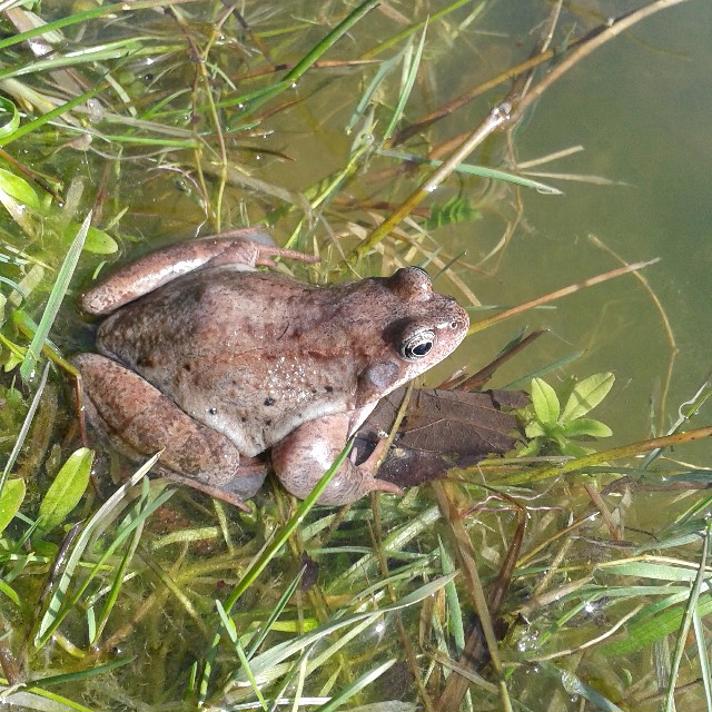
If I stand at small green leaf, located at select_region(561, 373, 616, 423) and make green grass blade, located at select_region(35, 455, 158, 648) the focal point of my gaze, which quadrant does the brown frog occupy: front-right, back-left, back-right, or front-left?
front-right

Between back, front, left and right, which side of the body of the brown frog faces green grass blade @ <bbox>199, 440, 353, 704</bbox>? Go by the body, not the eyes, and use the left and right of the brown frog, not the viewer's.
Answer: right

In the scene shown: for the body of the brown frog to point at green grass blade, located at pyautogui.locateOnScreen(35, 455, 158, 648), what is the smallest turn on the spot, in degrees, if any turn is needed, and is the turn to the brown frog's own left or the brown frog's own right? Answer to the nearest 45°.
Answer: approximately 135° to the brown frog's own right

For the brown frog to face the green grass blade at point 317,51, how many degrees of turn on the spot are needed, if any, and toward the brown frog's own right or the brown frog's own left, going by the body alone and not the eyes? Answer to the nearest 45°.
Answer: approximately 45° to the brown frog's own left

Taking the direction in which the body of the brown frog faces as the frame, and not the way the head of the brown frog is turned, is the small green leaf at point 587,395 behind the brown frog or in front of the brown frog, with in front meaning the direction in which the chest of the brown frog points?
in front

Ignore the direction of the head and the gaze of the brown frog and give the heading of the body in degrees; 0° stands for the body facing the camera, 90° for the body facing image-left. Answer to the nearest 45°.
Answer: approximately 270°

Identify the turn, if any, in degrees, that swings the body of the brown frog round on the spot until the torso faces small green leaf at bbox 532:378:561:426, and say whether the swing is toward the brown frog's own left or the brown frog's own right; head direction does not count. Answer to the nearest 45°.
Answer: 0° — it already faces it

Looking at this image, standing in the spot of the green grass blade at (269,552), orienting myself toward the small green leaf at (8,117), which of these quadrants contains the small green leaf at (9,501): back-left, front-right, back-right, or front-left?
front-left
